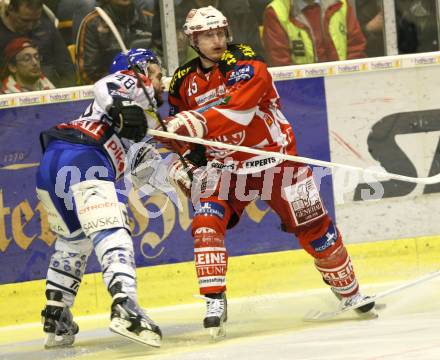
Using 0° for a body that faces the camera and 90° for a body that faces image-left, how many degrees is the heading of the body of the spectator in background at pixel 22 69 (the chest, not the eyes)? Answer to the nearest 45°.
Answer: approximately 315°

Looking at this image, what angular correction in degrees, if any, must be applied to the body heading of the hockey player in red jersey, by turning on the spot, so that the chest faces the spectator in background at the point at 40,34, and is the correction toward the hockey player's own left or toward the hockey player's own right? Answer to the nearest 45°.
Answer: approximately 135° to the hockey player's own right

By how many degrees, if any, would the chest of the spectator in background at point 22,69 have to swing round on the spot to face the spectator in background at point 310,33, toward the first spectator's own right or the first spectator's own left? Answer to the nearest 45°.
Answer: approximately 45° to the first spectator's own left

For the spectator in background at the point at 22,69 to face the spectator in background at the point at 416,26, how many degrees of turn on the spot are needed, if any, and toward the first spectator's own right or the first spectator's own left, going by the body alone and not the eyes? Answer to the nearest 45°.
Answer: approximately 45° to the first spectator's own left

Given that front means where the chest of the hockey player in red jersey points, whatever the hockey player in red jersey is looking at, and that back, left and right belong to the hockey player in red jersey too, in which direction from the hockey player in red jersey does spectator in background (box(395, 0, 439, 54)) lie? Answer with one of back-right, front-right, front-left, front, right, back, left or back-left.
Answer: back-left

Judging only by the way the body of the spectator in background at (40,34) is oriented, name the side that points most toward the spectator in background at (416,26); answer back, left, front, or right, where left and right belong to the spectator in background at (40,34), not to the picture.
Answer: left

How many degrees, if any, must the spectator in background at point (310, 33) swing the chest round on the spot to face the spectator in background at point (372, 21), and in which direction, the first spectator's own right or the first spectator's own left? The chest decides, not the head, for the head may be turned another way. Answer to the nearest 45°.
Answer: approximately 90° to the first spectator's own left

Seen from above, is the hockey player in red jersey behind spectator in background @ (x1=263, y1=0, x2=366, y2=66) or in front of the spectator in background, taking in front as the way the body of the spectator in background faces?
in front

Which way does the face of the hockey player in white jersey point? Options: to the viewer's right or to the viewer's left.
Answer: to the viewer's right

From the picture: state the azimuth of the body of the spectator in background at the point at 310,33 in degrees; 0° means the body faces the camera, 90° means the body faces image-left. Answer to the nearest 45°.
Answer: approximately 0°

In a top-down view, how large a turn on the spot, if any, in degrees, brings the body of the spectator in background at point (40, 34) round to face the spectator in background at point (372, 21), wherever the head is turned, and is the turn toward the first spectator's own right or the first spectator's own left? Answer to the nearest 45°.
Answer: approximately 90° to the first spectator's own left

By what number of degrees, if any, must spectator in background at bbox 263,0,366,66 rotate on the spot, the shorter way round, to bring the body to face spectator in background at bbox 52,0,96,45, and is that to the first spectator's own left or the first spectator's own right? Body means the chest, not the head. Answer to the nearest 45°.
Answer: approximately 90° to the first spectator's own right
